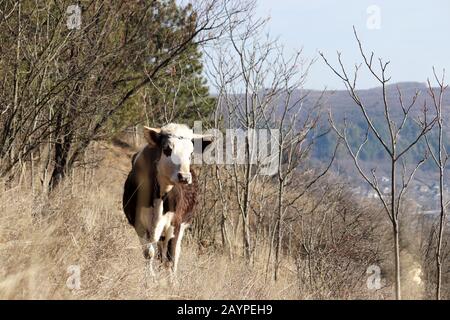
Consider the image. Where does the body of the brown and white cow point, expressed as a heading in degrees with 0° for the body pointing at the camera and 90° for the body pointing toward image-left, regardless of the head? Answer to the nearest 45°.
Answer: approximately 0°

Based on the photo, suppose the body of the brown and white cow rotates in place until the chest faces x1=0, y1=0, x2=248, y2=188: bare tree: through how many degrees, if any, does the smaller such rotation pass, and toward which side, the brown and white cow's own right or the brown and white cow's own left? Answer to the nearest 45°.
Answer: approximately 135° to the brown and white cow's own right
